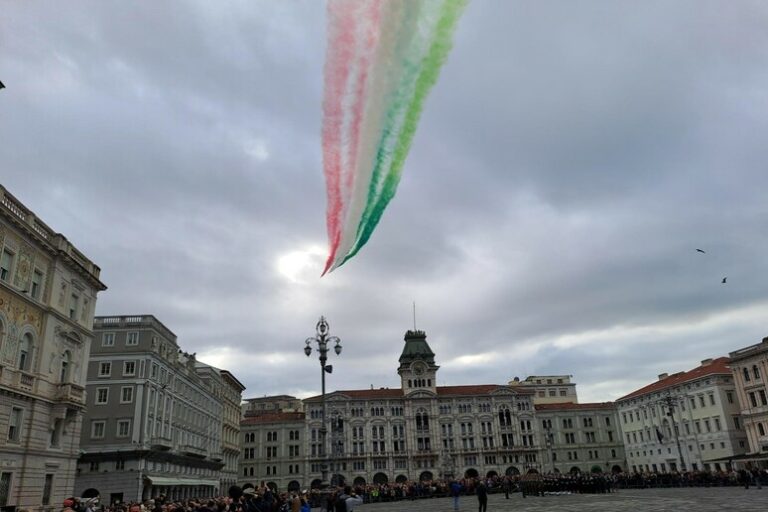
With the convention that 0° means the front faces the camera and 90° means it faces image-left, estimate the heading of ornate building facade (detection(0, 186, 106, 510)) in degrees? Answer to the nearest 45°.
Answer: approximately 315°
